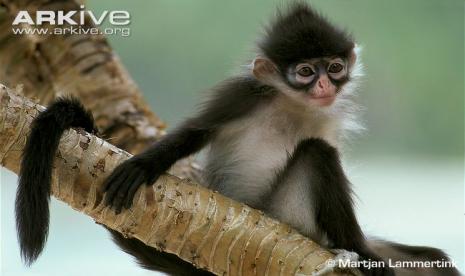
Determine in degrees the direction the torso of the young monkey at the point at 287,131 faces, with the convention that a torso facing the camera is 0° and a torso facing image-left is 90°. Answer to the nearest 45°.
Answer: approximately 315°

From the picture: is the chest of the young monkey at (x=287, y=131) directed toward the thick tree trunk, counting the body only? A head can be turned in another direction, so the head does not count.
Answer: no
